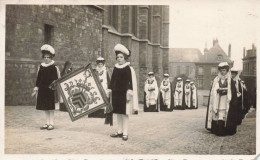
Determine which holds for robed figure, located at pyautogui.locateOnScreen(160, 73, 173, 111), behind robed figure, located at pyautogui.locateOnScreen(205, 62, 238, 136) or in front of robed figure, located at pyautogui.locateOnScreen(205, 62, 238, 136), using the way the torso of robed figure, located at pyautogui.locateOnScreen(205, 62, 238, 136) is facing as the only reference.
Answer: behind

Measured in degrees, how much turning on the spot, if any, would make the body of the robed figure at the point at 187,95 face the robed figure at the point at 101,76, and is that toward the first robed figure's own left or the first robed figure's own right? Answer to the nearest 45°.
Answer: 0° — they already face them

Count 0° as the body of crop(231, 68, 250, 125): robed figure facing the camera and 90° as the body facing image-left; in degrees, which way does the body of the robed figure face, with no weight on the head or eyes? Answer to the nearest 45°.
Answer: approximately 45°

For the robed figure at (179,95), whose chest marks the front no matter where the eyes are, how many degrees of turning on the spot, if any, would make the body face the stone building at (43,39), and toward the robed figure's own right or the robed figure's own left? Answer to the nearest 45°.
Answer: approximately 45° to the robed figure's own right

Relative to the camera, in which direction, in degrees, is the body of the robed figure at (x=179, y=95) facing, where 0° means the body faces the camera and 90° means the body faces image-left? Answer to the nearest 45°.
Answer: approximately 0°

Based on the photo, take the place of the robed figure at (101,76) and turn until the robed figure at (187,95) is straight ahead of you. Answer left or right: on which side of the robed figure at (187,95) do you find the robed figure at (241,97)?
right
